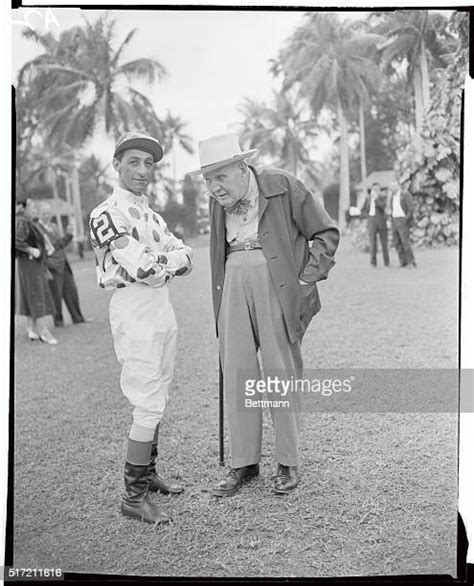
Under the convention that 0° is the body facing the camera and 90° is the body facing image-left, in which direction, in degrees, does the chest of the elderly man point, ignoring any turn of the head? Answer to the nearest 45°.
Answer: approximately 45°

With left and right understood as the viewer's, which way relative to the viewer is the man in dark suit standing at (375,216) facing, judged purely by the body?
facing the viewer

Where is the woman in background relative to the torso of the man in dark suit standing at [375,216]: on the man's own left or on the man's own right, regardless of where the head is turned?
on the man's own right

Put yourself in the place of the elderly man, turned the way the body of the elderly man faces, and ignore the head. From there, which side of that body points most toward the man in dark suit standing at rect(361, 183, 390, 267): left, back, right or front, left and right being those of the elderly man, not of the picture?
back

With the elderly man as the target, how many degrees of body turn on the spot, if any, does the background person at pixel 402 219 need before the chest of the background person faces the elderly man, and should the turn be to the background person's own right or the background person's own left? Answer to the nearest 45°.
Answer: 0° — they already face them

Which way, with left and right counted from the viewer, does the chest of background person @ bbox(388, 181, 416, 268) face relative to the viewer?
facing the viewer and to the left of the viewer
